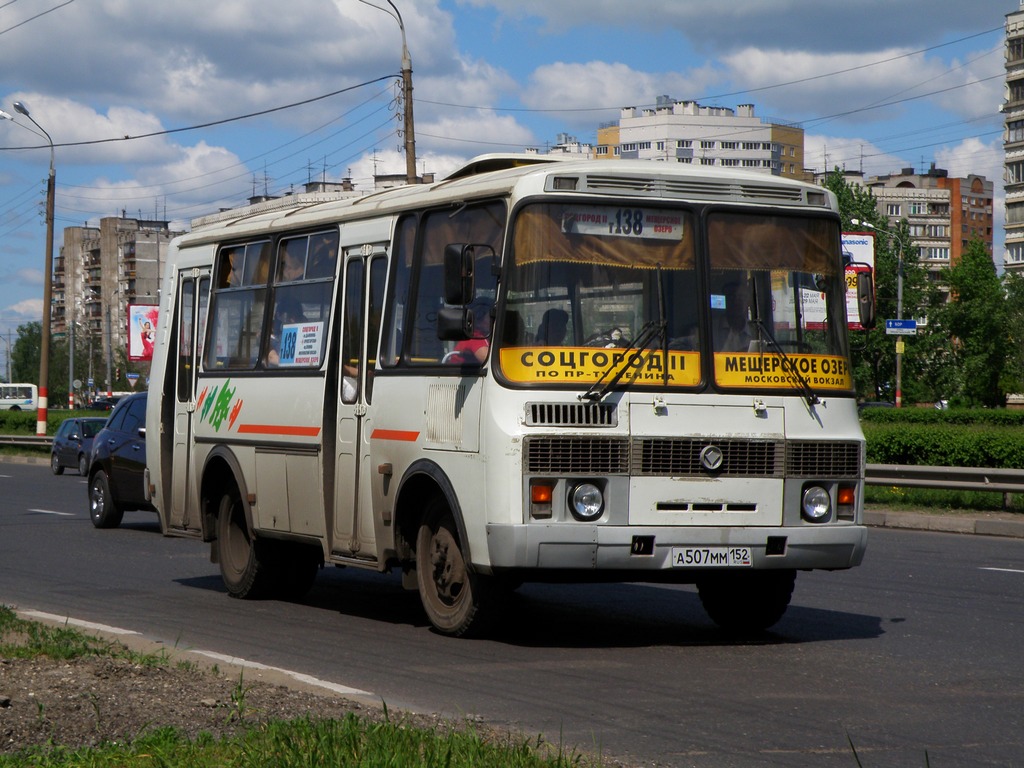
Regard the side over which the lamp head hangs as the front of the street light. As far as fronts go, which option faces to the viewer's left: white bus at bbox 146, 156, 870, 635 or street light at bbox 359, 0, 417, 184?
the street light

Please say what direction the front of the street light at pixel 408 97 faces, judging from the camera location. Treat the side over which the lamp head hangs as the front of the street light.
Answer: facing to the left of the viewer

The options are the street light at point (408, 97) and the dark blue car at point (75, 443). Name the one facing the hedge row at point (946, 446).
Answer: the dark blue car

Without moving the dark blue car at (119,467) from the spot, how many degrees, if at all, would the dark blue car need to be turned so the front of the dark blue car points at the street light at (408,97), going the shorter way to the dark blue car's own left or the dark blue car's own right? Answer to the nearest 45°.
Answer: approximately 90° to the dark blue car's own left

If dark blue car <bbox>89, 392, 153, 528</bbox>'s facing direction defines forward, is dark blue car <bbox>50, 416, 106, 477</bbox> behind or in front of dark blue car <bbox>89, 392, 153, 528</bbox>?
behind

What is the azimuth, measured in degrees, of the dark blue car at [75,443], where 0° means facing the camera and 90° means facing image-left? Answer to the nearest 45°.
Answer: approximately 315°

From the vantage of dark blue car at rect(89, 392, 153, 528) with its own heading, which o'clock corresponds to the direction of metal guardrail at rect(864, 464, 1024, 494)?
The metal guardrail is roughly at 11 o'clock from the dark blue car.
